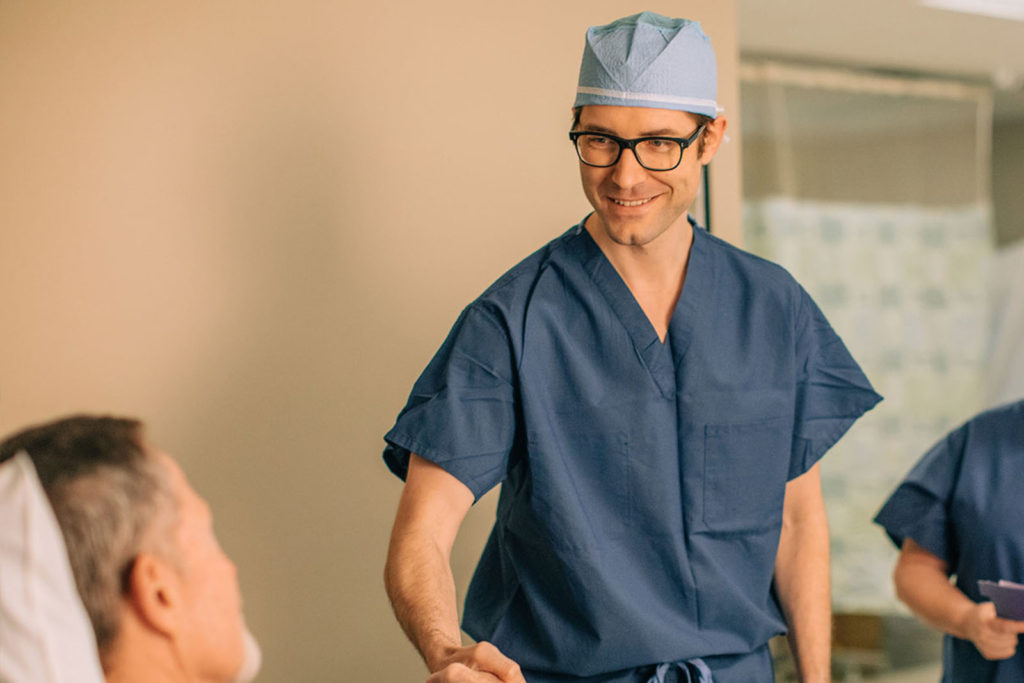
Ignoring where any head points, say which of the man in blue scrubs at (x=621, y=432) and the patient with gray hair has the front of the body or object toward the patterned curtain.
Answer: the patient with gray hair

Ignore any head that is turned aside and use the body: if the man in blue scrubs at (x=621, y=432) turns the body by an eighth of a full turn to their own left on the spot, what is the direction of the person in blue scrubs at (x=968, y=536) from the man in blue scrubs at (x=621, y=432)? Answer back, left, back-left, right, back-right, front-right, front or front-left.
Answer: left

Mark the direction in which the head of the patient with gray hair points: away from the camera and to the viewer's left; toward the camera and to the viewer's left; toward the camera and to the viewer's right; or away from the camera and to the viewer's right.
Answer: away from the camera and to the viewer's right

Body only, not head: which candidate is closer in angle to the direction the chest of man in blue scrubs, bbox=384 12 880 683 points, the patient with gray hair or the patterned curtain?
the patient with gray hair

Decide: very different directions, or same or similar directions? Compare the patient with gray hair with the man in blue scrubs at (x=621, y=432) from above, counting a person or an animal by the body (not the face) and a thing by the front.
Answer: very different directions

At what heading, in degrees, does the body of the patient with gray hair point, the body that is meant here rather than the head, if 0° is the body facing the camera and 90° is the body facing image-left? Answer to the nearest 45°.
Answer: approximately 225°

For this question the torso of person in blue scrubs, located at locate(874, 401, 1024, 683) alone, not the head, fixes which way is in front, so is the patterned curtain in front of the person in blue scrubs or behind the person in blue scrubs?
behind

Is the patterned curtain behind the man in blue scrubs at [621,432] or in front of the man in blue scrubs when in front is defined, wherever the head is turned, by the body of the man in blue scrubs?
behind

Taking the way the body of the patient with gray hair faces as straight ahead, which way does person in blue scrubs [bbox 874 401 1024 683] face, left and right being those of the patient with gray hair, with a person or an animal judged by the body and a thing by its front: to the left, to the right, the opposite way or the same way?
the opposite way

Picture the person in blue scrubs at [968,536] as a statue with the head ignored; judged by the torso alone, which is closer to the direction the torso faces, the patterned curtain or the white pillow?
the white pillow

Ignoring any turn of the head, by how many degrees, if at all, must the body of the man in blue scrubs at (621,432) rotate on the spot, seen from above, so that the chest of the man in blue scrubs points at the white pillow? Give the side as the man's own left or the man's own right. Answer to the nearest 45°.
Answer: approximately 45° to the man's own right

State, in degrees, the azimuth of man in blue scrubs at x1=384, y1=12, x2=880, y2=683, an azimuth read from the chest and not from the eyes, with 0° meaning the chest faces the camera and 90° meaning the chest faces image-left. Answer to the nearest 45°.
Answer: approximately 0°
